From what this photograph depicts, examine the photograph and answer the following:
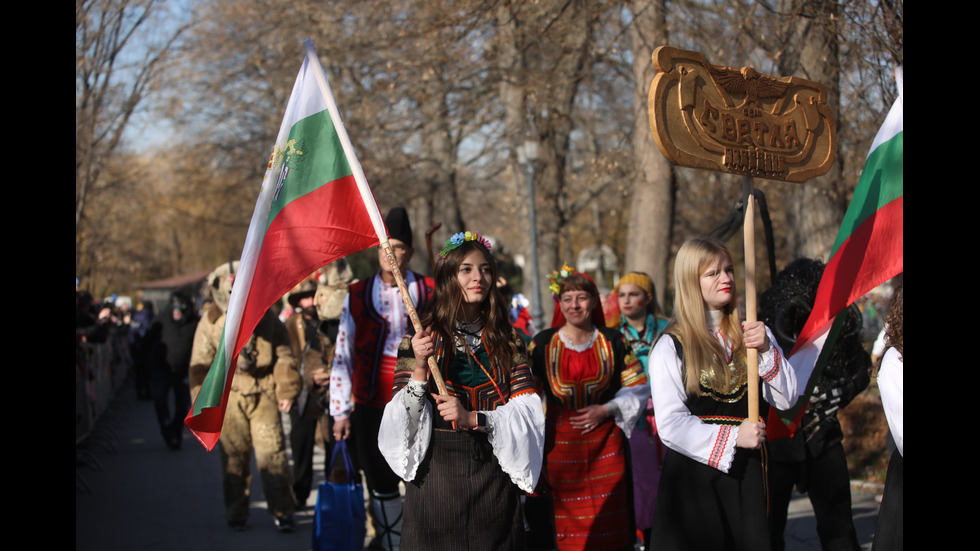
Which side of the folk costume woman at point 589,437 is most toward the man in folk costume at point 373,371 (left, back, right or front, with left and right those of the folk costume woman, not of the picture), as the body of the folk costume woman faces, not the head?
right

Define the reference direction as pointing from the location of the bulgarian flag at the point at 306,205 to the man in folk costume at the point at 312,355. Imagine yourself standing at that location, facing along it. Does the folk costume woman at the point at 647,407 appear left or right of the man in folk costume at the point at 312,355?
right

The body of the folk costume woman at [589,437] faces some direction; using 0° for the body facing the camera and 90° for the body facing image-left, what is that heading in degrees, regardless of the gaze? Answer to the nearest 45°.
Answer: approximately 0°

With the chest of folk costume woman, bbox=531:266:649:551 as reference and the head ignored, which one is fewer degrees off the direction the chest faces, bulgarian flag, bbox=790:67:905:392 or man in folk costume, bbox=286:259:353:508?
the bulgarian flag

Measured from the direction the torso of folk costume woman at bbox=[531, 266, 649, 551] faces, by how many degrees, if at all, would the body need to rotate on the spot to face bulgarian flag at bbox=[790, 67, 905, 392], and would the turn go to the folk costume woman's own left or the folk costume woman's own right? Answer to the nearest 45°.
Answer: approximately 45° to the folk costume woman's own left

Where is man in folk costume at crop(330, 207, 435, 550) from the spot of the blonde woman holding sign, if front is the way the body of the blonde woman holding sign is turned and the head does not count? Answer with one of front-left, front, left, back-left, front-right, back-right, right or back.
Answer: back

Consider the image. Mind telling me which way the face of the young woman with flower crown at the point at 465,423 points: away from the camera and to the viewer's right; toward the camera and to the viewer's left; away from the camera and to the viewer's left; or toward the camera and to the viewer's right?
toward the camera and to the viewer's right

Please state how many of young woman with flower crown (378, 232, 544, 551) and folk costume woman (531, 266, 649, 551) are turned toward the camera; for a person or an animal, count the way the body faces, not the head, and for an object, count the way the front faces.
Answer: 2

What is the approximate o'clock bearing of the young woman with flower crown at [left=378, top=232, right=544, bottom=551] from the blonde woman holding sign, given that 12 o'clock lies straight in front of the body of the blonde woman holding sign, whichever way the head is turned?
The young woman with flower crown is roughly at 4 o'clock from the blonde woman holding sign.
